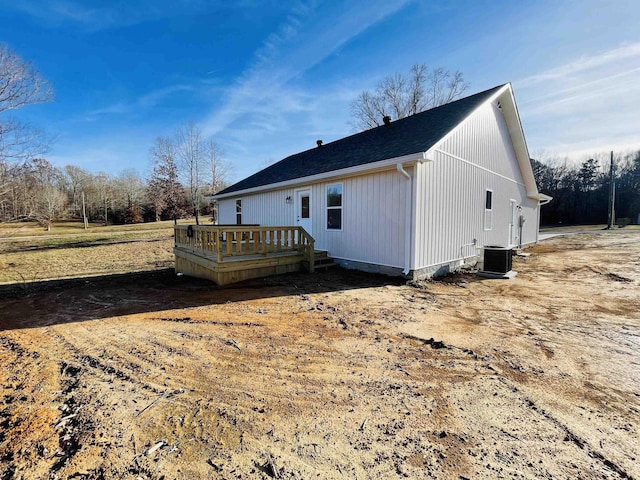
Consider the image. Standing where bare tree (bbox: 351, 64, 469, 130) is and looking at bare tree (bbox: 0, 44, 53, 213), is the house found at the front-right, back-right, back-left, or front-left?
front-left

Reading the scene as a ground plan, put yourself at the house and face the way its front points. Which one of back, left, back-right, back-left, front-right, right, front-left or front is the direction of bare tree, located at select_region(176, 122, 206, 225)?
left

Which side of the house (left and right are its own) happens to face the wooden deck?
back

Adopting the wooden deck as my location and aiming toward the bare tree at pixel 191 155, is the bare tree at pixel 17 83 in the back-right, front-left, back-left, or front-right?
front-left
